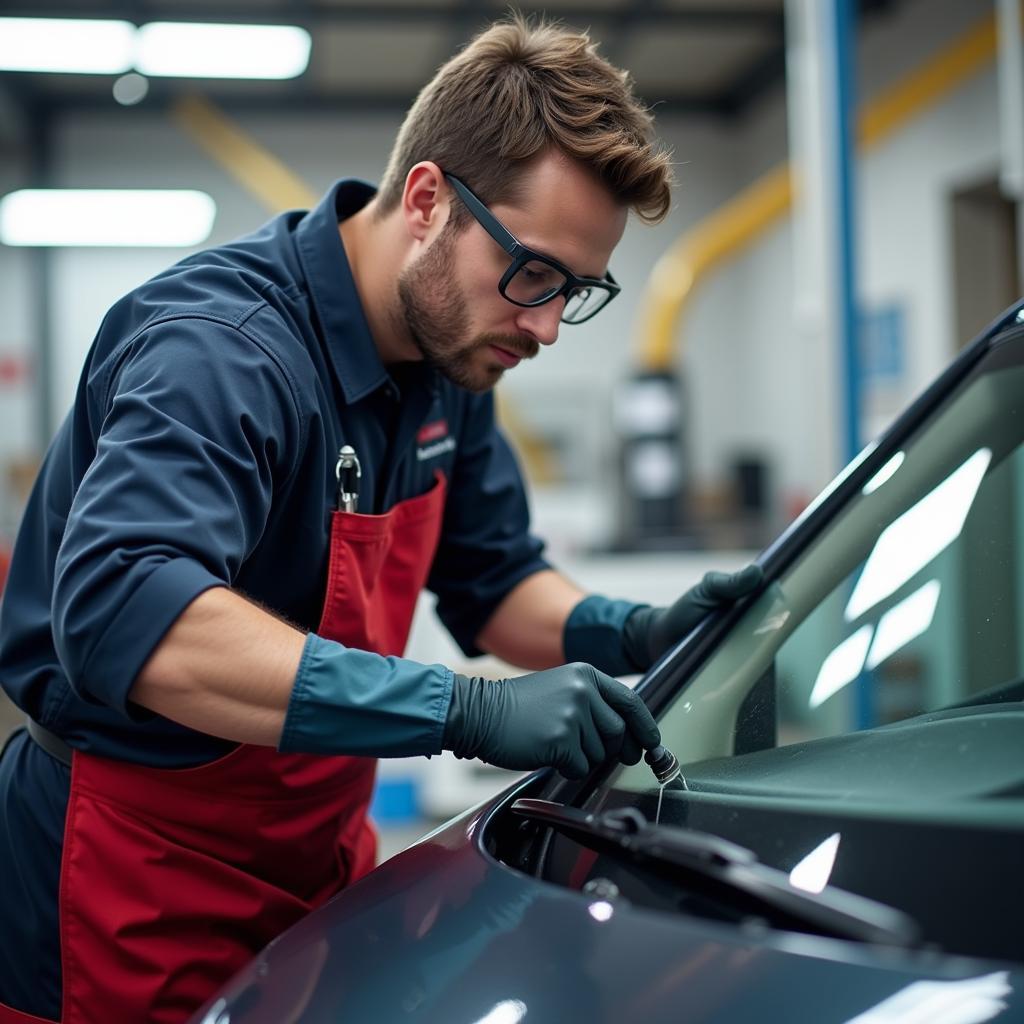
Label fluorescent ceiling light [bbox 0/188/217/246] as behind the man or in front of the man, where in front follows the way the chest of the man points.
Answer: behind

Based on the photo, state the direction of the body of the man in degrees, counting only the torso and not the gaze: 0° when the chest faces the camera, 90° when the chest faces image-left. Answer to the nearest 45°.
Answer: approximately 315°

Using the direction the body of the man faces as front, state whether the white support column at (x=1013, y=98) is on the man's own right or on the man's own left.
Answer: on the man's own left

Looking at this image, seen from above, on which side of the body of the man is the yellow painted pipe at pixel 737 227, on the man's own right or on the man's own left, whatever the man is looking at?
on the man's own left

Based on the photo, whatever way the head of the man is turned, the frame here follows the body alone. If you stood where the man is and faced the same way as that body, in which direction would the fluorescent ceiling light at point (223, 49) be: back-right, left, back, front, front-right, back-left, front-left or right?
back-left

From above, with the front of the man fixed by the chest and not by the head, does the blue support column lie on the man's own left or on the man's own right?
on the man's own left
